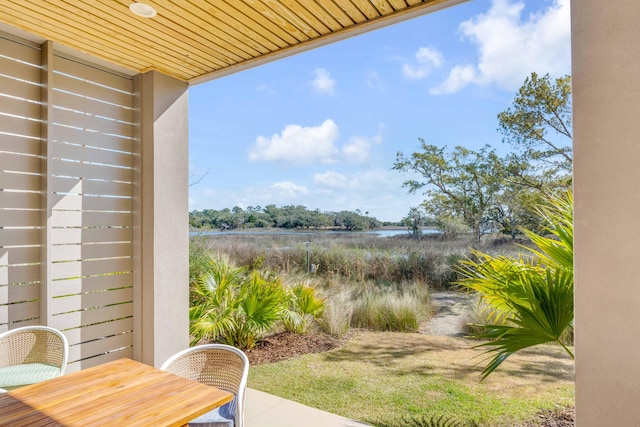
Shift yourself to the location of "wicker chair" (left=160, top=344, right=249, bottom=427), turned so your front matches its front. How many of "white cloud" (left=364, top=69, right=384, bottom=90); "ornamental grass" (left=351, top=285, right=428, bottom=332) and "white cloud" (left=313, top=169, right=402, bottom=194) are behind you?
3

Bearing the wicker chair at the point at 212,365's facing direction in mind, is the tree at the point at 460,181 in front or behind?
behind

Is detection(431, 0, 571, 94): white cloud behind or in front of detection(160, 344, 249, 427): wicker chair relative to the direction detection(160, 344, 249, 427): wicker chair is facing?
behind

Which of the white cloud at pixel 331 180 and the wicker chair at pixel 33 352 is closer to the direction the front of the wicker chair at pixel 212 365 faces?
the wicker chair

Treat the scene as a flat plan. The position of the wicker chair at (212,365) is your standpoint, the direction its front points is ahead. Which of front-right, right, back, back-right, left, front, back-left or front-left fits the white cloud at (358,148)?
back

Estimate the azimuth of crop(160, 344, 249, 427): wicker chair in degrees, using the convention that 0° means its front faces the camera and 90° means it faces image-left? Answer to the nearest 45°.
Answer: approximately 45°

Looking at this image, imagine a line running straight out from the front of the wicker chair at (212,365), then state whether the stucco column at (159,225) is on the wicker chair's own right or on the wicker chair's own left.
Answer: on the wicker chair's own right

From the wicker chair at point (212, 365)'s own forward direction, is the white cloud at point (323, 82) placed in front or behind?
behind
